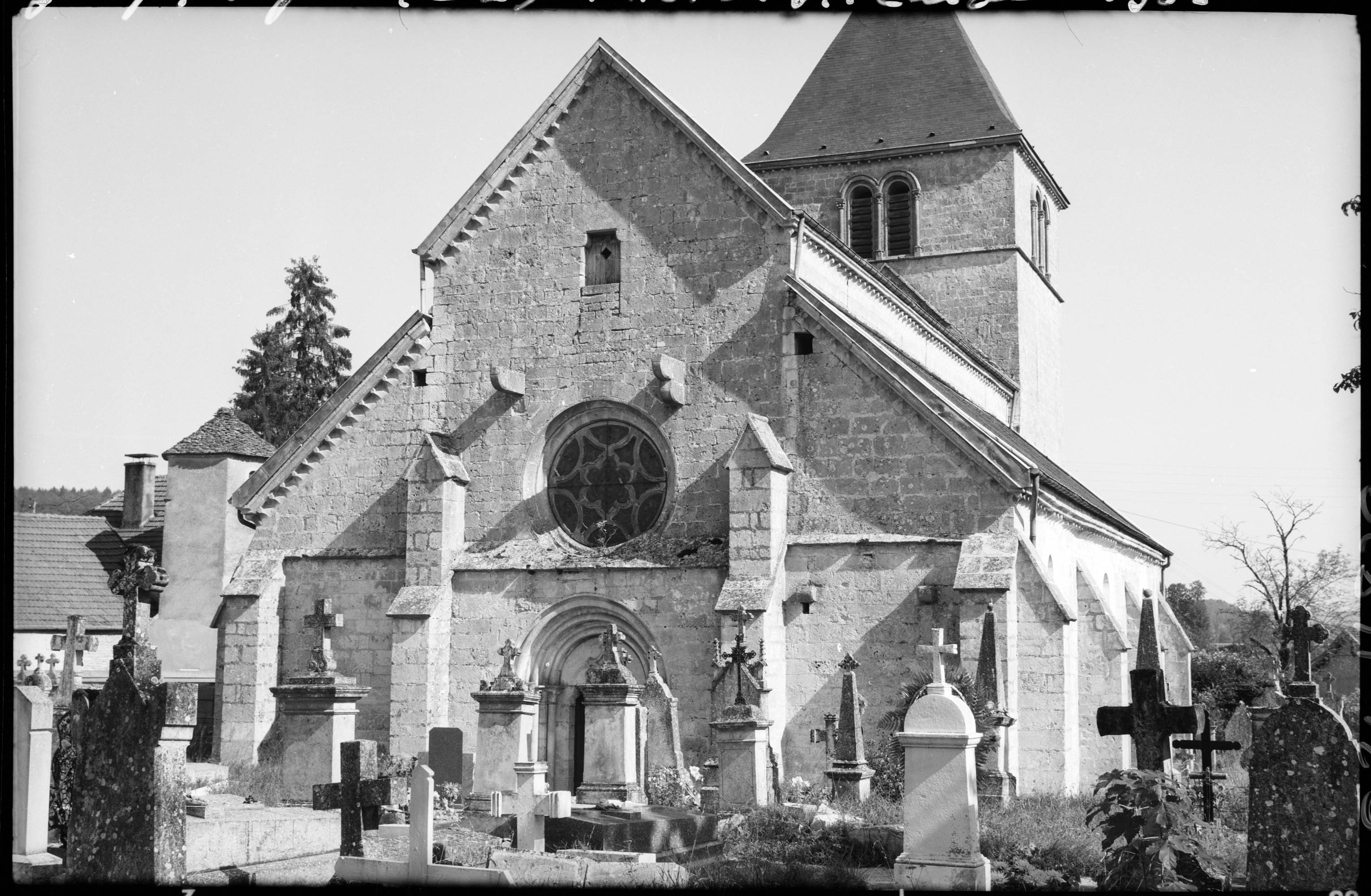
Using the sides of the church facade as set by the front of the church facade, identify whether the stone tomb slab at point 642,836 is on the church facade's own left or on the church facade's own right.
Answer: on the church facade's own left

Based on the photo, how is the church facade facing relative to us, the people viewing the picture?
facing the viewer and to the left of the viewer

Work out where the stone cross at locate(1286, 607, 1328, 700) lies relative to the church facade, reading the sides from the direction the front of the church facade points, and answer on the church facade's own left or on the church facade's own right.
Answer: on the church facade's own left

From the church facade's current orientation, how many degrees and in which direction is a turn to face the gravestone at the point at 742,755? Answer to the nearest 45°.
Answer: approximately 45° to its left
